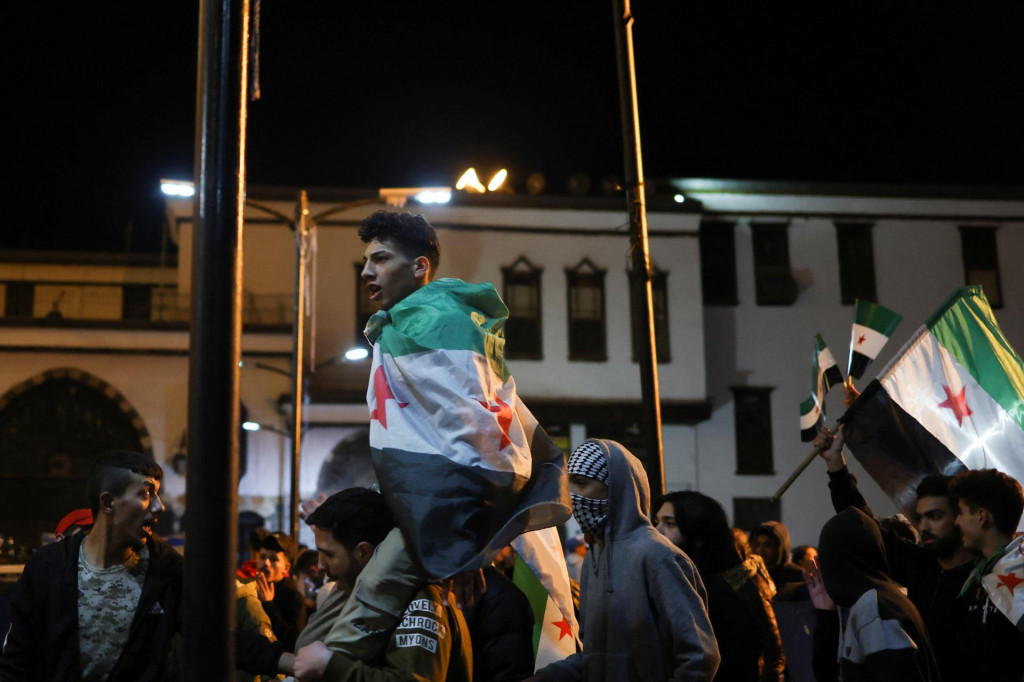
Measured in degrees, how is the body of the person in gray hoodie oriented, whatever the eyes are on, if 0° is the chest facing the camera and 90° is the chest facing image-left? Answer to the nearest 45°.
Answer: approximately 45°

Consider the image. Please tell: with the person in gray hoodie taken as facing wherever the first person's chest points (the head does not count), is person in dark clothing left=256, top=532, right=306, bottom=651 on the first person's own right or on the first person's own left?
on the first person's own right

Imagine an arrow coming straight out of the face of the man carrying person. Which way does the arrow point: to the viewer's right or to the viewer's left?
to the viewer's left

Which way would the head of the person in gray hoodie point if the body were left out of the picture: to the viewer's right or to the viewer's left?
to the viewer's left

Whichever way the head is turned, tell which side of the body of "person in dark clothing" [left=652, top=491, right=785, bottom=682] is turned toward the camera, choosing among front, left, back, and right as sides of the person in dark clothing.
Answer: left

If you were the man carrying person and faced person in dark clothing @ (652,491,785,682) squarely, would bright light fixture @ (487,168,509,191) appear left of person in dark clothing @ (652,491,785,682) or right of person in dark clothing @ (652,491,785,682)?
left

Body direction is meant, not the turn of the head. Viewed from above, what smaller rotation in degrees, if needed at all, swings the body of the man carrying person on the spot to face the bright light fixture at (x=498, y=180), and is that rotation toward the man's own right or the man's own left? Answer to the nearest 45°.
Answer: approximately 90° to the man's own right

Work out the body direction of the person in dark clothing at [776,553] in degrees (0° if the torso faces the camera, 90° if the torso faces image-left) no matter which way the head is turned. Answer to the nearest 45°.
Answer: approximately 45°

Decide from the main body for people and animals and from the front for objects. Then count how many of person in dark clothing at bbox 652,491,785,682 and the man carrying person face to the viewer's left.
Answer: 2

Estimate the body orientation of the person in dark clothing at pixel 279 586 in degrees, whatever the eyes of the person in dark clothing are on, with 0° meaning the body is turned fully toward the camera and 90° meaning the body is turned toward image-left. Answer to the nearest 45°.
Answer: approximately 45°

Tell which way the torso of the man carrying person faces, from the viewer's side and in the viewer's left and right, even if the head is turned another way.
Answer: facing to the left of the viewer

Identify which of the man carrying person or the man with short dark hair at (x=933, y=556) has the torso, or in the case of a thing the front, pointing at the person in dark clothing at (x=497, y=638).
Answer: the man with short dark hair

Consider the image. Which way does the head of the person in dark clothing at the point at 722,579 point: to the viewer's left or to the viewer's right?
to the viewer's left
